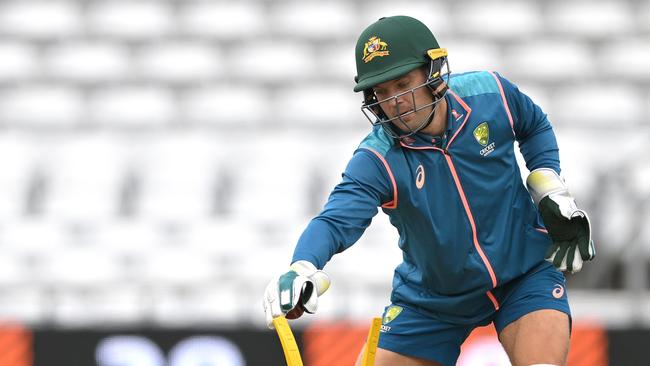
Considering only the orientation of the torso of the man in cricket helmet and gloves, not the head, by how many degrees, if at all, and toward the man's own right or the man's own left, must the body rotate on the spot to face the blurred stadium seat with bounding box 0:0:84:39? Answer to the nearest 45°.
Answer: approximately 135° to the man's own right

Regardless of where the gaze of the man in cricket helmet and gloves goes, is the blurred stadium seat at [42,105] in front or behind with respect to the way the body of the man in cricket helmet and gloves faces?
behind

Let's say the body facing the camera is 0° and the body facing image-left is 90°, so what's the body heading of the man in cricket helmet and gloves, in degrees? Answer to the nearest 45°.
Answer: approximately 0°

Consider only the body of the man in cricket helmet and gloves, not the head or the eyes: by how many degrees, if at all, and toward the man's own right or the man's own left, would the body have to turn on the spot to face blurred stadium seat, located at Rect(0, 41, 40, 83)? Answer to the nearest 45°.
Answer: approximately 135° to the man's own right
